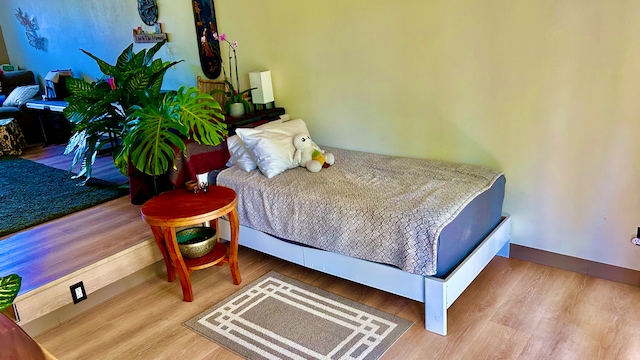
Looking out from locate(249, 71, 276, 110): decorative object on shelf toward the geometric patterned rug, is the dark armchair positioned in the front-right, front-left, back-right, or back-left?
back-right

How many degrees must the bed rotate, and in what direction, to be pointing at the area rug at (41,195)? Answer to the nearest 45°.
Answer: approximately 180°

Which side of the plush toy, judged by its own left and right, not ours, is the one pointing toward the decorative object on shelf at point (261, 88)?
back

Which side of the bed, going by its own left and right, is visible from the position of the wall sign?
back

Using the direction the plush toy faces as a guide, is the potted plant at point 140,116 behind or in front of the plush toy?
behind

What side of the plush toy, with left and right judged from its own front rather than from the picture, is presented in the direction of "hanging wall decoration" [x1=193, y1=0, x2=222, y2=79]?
back

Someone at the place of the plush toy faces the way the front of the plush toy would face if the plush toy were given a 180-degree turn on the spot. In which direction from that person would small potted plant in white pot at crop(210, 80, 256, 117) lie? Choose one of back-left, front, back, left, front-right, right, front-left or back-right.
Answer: front

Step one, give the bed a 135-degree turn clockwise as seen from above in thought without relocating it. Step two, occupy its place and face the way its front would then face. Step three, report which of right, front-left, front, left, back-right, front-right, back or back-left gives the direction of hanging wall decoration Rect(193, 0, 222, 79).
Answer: front-right

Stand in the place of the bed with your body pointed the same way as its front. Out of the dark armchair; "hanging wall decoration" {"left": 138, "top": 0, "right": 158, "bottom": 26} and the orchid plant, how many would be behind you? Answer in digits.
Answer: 3

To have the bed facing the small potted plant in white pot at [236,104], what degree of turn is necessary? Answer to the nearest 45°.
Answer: approximately 180°

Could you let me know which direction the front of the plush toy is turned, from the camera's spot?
facing the viewer and to the right of the viewer
